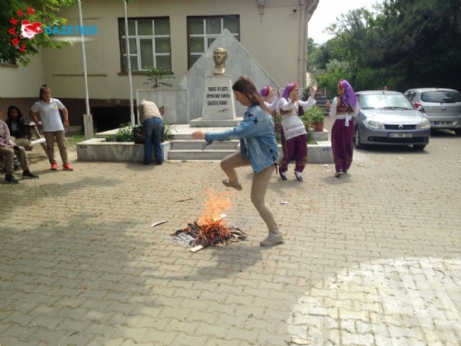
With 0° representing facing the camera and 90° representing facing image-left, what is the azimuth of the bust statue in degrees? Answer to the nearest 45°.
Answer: approximately 0°

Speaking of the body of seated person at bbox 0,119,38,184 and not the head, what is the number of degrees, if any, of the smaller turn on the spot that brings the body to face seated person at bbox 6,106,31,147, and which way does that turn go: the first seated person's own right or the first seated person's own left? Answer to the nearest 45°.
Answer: approximately 135° to the first seated person's own left

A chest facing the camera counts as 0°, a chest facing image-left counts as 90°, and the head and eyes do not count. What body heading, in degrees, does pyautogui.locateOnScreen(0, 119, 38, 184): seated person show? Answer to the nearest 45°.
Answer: approximately 315°

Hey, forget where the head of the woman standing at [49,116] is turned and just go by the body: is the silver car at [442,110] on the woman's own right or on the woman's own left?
on the woman's own left

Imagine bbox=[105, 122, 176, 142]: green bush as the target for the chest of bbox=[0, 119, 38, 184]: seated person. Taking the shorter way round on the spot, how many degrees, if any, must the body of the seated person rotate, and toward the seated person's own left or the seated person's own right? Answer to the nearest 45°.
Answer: approximately 90° to the seated person's own left

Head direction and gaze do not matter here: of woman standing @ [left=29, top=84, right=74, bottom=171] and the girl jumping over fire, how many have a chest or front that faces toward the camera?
1

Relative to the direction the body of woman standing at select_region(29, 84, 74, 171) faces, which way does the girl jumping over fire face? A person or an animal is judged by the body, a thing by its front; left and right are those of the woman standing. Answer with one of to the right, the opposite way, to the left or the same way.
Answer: to the right

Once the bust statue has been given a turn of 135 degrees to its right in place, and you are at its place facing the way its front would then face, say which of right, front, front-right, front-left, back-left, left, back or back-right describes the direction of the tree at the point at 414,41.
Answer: right

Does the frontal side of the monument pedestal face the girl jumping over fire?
yes
